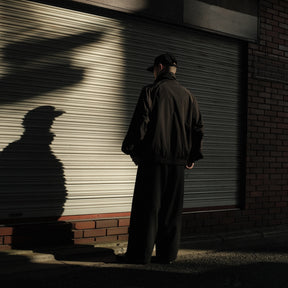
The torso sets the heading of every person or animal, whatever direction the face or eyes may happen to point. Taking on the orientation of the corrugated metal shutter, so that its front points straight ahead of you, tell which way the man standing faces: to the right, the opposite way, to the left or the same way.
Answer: the opposite way

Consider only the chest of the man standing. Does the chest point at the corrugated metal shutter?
yes

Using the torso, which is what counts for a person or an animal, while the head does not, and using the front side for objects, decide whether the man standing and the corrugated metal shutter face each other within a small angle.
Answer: yes

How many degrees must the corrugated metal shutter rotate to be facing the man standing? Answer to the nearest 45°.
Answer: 0° — it already faces them

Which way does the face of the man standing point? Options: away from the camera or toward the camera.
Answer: away from the camera

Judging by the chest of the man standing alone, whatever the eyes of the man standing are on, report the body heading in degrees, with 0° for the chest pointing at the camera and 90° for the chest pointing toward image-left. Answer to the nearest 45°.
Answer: approximately 135°
